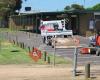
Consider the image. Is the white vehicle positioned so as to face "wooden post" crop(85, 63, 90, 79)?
no
